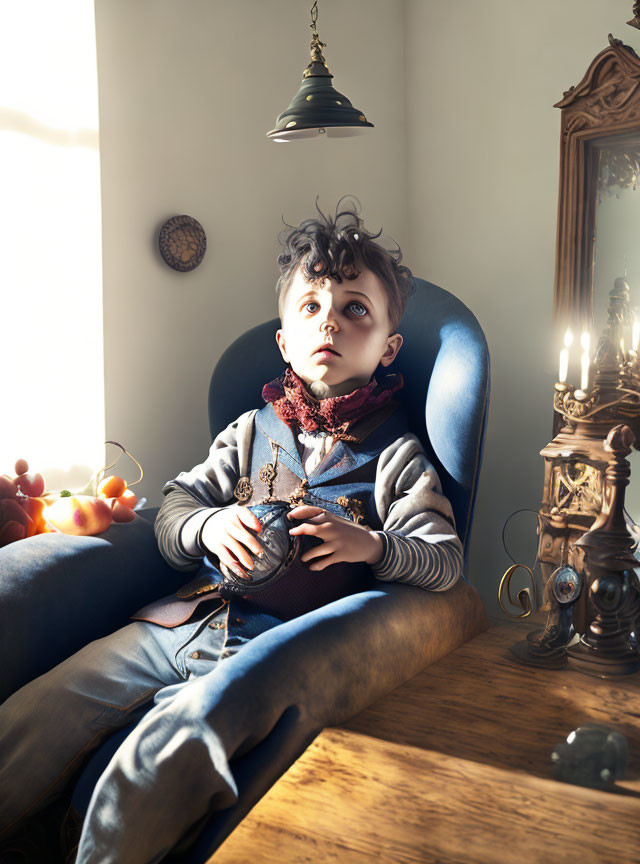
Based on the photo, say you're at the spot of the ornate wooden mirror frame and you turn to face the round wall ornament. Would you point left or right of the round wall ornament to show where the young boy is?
left

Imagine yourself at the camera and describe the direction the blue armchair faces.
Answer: facing the viewer and to the left of the viewer

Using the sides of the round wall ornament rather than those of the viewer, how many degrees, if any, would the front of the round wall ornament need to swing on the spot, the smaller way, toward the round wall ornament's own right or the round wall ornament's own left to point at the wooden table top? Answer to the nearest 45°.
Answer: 0° — it already faces it

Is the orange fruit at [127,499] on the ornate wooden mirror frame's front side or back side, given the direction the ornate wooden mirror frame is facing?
on the front side

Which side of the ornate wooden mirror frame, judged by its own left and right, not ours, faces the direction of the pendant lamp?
front

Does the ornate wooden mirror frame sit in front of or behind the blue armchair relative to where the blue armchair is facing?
behind

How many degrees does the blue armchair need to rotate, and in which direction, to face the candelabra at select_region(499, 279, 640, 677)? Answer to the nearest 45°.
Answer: approximately 180°

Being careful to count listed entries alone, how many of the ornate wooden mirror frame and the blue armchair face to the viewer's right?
0

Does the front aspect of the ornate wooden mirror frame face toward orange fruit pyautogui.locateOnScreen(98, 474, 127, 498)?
yes
